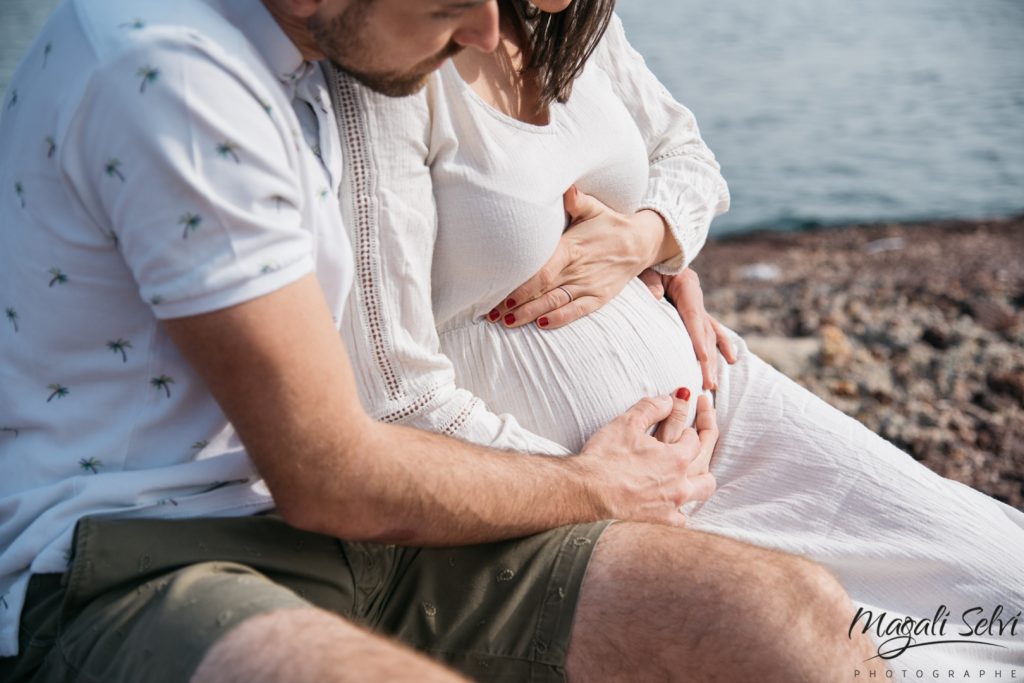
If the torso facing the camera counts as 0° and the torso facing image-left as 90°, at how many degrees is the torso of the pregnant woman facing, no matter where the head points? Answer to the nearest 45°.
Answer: approximately 315°
